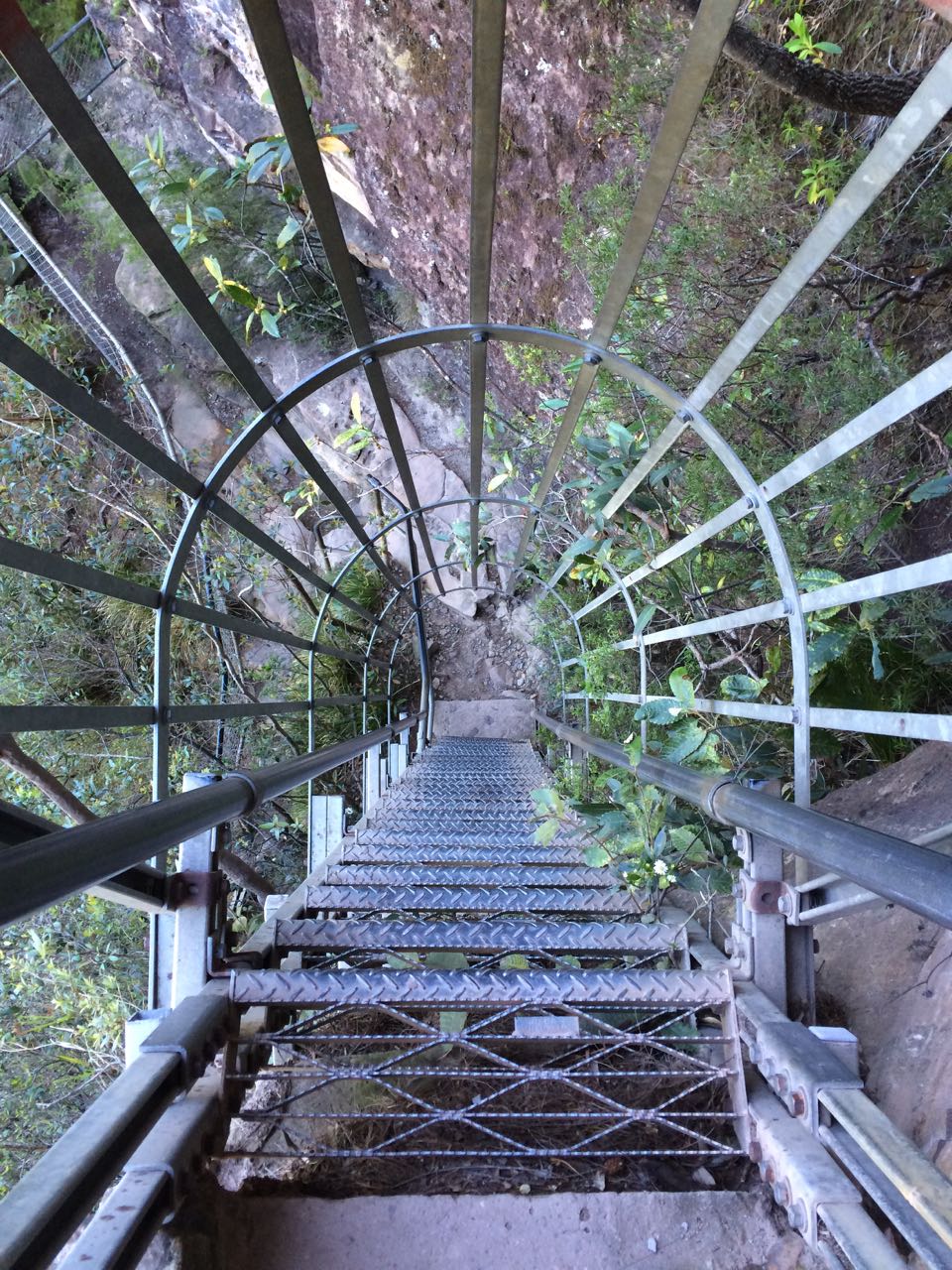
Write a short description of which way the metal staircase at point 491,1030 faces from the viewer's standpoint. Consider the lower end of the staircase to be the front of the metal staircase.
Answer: facing away from the viewer

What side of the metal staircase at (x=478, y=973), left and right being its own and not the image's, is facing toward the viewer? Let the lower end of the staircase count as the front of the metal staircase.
back
